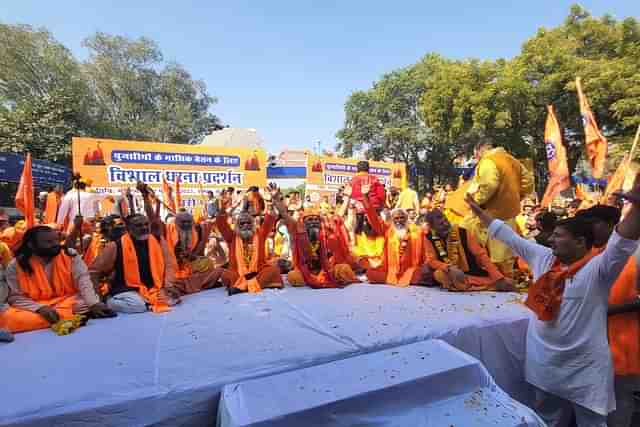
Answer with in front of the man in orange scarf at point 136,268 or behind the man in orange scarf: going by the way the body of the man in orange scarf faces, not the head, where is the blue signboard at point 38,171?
behind

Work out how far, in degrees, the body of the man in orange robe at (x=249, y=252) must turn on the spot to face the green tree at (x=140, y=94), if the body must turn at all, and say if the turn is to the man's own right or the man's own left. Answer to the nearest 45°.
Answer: approximately 180°

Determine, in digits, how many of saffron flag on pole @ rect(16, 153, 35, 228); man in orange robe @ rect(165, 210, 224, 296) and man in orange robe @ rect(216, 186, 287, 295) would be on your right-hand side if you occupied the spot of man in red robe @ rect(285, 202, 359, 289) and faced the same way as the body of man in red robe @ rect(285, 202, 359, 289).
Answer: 3

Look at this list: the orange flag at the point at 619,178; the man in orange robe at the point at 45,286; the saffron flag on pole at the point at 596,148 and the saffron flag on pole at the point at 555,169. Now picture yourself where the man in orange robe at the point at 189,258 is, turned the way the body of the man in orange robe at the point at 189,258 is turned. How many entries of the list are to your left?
3

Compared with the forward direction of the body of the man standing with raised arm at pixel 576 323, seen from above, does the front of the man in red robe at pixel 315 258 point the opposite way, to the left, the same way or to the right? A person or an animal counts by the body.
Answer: to the left
